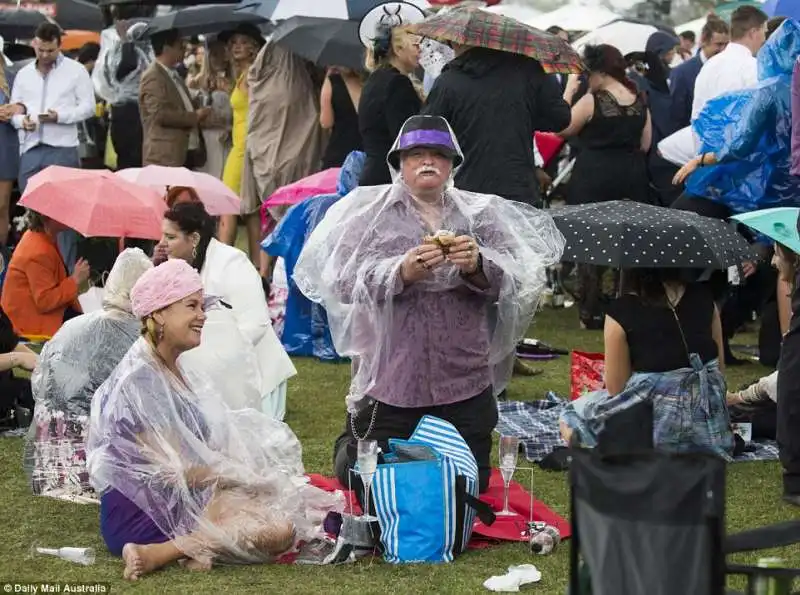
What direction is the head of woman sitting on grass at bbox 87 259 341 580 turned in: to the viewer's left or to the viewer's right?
to the viewer's right

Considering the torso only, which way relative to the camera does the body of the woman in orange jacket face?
to the viewer's right

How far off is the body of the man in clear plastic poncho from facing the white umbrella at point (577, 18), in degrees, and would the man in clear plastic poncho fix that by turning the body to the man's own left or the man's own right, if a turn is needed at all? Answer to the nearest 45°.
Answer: approximately 180°

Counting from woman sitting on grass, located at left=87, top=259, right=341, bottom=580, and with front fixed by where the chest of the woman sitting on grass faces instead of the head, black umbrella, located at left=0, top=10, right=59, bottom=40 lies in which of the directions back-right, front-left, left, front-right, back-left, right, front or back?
left

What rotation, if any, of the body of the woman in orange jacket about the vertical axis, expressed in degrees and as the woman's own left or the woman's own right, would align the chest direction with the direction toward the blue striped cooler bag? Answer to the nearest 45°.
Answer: approximately 90° to the woman's own right

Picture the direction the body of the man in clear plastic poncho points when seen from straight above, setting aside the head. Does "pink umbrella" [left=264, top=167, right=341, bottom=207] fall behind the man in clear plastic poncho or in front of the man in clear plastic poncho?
behind

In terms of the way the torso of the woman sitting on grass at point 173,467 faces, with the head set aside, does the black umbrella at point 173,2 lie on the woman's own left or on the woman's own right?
on the woman's own left

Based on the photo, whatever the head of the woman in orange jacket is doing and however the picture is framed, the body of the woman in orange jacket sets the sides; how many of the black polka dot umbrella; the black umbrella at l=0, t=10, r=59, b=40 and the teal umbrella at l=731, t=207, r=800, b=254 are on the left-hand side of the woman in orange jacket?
1

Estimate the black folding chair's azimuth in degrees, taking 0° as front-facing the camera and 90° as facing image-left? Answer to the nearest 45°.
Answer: approximately 225°

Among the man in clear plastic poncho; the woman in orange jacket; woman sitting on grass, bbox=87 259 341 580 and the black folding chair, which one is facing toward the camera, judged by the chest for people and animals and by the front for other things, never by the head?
the man in clear plastic poncho

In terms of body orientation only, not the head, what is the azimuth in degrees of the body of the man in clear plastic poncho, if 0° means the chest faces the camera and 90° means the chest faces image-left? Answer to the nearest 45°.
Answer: approximately 0°

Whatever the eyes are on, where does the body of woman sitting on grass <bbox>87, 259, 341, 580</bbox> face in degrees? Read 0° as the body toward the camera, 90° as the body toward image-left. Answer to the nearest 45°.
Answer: approximately 270°

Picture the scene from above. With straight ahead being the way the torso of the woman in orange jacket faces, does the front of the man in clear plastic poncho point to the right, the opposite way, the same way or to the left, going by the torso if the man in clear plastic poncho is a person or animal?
to the right
